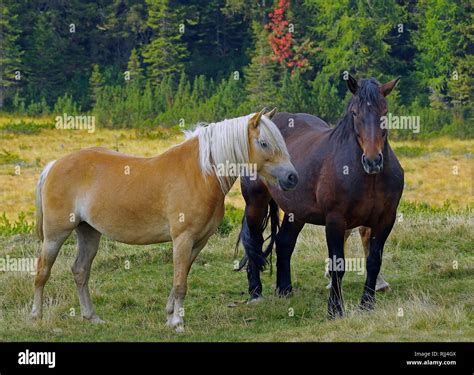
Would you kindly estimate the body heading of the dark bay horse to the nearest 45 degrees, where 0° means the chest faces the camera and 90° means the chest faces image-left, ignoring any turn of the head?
approximately 315°

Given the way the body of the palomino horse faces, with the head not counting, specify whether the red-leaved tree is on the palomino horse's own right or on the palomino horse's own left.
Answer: on the palomino horse's own left

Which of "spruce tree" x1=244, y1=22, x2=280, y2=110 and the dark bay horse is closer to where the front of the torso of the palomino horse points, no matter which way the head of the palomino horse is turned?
the dark bay horse

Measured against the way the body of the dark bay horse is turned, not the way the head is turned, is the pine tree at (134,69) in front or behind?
behind

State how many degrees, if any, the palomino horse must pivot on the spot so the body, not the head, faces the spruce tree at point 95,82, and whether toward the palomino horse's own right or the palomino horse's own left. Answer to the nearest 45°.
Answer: approximately 90° to the palomino horse's own left

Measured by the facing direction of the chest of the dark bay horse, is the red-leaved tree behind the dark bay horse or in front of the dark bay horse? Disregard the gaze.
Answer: behind

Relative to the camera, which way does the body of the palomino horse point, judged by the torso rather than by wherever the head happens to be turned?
to the viewer's right

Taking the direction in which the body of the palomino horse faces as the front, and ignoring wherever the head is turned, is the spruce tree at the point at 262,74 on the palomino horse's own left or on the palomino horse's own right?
on the palomino horse's own left

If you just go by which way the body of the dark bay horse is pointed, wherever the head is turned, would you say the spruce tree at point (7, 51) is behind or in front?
behind
